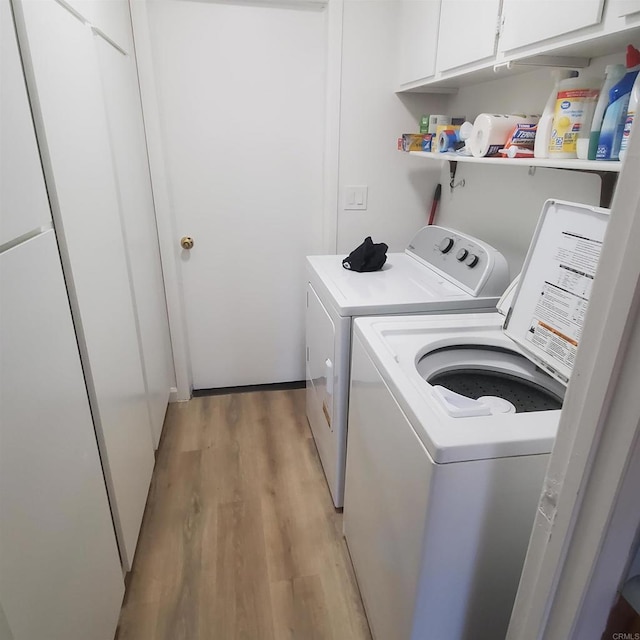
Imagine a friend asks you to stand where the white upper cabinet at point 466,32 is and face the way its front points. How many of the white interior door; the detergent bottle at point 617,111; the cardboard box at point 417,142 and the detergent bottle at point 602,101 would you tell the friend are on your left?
2

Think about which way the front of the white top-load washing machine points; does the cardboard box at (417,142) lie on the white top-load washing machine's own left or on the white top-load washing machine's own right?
on the white top-load washing machine's own right

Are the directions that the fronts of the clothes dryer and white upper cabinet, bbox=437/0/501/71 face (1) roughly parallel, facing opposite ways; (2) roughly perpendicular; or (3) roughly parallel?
roughly parallel

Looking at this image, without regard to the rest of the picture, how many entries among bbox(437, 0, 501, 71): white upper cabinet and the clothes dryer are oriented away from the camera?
0

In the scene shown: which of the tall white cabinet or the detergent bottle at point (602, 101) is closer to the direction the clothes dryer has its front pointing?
the tall white cabinet

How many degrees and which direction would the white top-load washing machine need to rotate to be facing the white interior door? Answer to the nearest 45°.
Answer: approximately 90° to its right

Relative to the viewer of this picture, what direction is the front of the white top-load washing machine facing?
facing the viewer and to the left of the viewer

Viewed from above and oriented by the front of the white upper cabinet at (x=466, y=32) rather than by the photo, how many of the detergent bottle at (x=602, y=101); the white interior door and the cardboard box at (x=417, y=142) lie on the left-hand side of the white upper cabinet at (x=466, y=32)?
1

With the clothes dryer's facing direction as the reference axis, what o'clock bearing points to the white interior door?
The white interior door is roughly at 3 o'clock from the clothes dryer.
